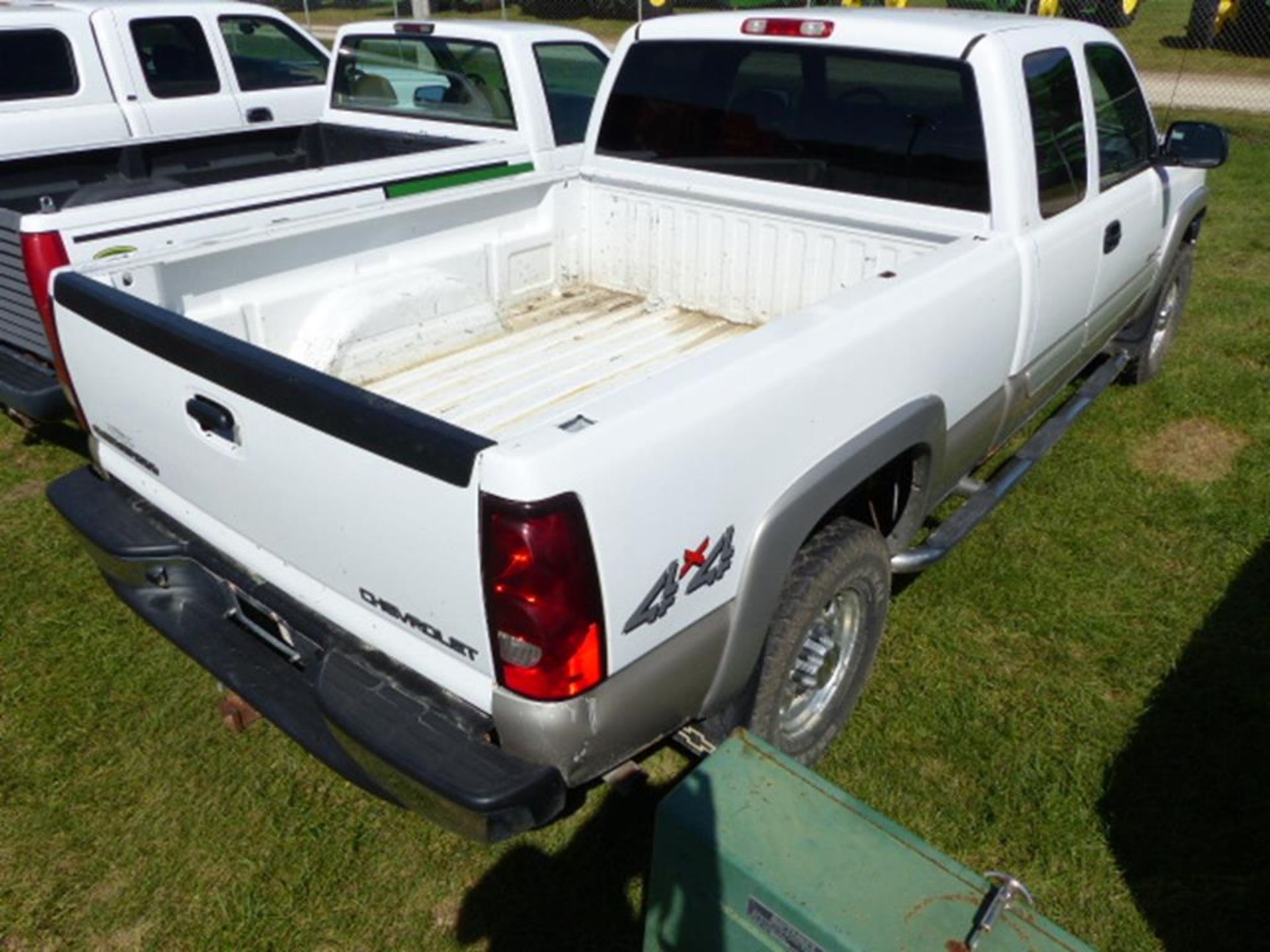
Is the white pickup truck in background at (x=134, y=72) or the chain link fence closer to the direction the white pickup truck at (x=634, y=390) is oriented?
the chain link fence

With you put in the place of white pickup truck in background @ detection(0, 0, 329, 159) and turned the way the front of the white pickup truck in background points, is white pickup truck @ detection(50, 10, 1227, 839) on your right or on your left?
on your right

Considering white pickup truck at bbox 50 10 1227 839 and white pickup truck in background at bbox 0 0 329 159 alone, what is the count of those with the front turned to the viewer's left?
0

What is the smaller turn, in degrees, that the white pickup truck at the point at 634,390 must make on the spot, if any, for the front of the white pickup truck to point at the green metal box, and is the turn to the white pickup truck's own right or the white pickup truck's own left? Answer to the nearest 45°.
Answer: approximately 135° to the white pickup truck's own right

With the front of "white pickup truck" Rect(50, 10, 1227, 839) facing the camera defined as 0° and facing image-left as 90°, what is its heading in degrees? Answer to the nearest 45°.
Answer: approximately 225°

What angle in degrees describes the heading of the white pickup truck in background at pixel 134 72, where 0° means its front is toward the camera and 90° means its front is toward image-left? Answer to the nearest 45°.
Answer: approximately 270°

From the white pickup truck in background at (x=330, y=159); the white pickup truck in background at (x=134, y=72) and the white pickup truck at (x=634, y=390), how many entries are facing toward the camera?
0

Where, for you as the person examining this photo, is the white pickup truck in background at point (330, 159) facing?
facing away from the viewer and to the right of the viewer

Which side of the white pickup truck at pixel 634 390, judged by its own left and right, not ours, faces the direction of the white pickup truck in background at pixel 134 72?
left

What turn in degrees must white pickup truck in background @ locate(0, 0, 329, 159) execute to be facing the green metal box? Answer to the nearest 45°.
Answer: approximately 90° to its right

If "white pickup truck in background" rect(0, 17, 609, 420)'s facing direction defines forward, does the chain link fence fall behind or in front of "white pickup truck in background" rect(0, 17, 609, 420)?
in front

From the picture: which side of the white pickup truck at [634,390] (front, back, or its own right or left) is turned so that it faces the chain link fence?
front
